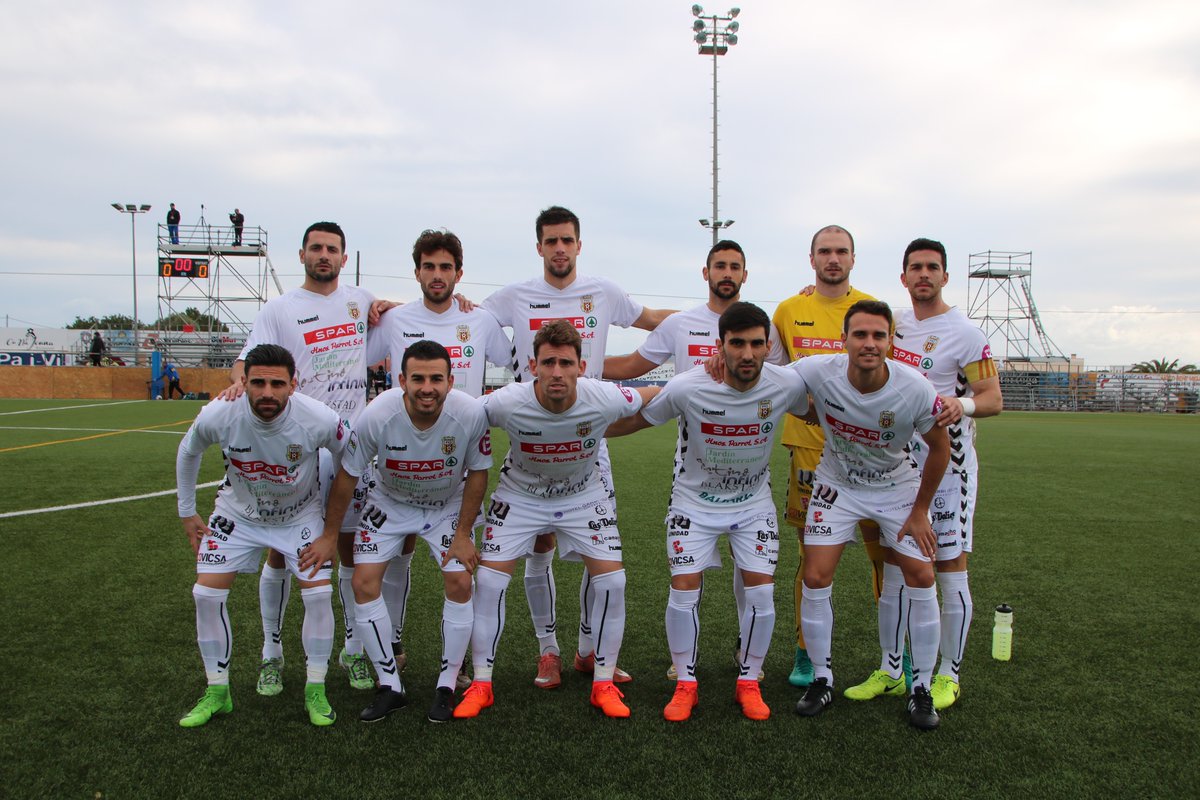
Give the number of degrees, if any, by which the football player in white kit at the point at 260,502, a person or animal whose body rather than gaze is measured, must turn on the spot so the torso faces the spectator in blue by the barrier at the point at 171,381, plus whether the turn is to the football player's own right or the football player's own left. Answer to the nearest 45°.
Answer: approximately 180°

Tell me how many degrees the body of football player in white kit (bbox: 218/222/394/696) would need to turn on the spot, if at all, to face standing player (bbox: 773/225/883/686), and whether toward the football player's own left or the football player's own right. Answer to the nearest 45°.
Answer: approximately 90° to the football player's own left

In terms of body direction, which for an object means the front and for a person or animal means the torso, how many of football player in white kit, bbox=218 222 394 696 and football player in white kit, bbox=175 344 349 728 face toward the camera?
2

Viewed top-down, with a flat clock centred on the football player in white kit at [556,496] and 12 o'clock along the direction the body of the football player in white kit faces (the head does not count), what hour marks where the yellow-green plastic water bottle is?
The yellow-green plastic water bottle is roughly at 9 o'clock from the football player in white kit.

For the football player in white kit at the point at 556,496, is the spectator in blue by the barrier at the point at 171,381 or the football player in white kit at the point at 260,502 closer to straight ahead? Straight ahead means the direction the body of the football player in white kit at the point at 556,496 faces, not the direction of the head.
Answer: the football player in white kit
